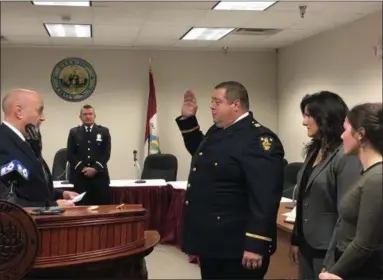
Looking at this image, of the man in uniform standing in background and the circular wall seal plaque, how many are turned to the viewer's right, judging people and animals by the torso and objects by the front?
0

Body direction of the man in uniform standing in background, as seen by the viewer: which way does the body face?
toward the camera

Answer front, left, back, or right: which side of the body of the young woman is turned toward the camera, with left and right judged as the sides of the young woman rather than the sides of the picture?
left

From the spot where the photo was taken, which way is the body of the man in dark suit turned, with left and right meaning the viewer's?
facing to the right of the viewer

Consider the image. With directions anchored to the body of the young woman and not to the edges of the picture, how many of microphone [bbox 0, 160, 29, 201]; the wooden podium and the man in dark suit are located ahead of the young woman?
3

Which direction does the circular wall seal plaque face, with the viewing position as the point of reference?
facing the viewer

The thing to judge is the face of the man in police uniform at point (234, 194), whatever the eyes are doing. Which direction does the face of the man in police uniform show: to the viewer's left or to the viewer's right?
to the viewer's left

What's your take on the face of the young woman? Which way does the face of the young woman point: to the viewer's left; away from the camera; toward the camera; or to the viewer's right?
to the viewer's left

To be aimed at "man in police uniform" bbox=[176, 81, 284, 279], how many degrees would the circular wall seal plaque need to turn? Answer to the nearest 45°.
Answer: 0° — it already faces them

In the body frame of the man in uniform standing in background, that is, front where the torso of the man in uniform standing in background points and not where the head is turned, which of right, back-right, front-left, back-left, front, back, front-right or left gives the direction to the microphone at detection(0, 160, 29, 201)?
front

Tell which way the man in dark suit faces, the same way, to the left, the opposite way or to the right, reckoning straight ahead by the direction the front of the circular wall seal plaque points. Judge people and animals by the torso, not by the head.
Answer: to the left

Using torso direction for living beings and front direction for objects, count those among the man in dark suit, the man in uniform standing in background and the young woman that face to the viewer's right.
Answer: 1
